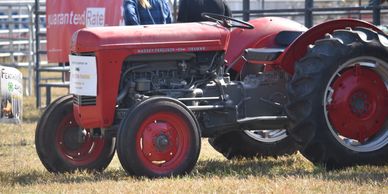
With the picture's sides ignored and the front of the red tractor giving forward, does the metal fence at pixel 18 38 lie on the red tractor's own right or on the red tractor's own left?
on the red tractor's own right

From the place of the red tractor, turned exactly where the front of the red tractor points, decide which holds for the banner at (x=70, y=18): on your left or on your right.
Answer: on your right

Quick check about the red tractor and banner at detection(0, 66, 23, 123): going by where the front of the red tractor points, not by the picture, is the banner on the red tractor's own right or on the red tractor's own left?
on the red tractor's own right

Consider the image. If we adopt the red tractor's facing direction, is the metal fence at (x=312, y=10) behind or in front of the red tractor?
behind

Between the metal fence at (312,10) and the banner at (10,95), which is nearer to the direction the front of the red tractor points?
the banner

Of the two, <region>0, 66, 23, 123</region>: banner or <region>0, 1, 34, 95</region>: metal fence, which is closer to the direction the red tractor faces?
the banner

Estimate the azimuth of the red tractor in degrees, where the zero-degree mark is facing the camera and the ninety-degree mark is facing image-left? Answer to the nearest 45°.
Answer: approximately 45°
